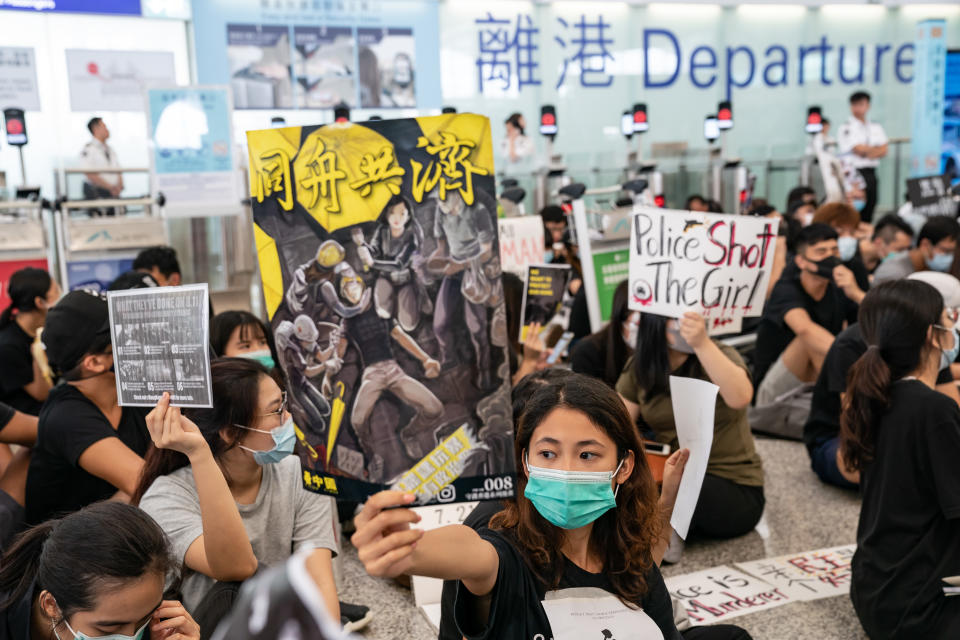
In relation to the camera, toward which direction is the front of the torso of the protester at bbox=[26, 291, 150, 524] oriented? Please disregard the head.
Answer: to the viewer's right

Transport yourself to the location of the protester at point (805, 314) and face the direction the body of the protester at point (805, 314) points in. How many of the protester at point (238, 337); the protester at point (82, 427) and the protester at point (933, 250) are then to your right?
2

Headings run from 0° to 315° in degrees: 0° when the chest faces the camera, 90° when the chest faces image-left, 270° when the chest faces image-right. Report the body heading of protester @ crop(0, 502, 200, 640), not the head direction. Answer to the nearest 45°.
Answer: approximately 315°

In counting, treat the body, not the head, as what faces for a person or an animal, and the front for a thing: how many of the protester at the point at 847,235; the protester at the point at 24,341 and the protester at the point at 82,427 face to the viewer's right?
2

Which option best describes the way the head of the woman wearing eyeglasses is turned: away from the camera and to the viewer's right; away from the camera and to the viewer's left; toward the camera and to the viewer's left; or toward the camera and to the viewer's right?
toward the camera and to the viewer's right

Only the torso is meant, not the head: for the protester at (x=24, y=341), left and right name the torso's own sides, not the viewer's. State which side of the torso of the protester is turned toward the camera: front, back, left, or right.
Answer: right

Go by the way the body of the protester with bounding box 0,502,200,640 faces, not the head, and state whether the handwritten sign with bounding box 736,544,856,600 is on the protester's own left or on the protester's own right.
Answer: on the protester's own left

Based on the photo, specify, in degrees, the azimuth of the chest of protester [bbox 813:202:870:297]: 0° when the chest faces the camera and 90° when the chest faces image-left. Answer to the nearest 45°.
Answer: approximately 45°

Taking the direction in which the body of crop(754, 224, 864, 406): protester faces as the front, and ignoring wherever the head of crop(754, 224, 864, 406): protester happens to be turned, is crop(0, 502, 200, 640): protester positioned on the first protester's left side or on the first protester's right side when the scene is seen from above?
on the first protester's right side
